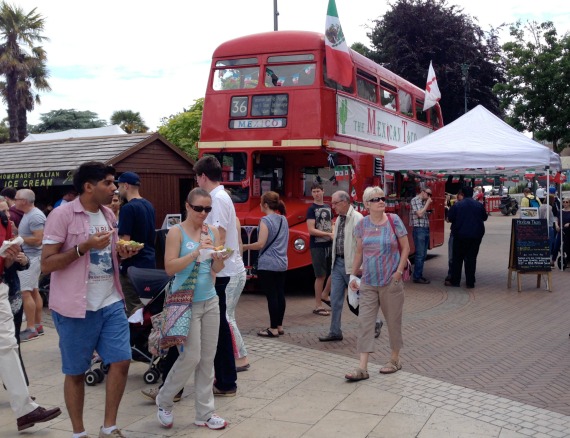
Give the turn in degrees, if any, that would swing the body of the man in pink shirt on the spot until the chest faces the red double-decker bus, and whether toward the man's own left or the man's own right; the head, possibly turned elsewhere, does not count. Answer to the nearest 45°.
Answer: approximately 90° to the man's own left

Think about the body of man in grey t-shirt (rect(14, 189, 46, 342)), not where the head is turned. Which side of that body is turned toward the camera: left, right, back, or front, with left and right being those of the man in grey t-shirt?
left

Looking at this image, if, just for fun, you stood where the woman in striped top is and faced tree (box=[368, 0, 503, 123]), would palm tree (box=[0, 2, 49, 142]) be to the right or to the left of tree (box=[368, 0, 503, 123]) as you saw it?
left

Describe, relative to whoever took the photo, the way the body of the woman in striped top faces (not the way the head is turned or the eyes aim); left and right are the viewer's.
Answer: facing the viewer and to the left of the viewer

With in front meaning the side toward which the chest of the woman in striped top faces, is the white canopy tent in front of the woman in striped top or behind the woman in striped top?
behind

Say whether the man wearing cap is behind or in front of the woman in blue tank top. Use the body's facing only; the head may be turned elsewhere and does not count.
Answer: behind

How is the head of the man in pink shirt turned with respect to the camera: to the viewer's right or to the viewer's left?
to the viewer's right

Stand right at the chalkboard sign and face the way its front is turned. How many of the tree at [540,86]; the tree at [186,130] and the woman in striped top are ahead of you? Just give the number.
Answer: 1

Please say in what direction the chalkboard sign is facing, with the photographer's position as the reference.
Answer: facing the viewer

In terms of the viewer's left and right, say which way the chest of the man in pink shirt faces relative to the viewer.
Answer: facing the viewer and to the right of the viewer

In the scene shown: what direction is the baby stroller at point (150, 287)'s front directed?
to the viewer's left
